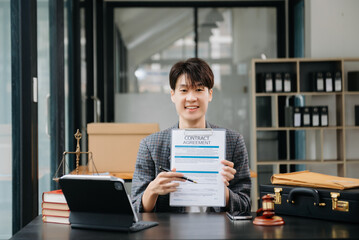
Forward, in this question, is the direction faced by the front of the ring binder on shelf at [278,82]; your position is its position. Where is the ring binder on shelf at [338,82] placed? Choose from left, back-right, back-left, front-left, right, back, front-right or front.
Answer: left

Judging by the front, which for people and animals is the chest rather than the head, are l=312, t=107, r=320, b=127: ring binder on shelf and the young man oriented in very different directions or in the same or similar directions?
same or similar directions

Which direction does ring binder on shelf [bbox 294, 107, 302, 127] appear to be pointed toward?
toward the camera

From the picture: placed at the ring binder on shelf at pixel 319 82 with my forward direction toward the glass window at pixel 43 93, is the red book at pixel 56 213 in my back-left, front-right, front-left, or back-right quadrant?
front-left

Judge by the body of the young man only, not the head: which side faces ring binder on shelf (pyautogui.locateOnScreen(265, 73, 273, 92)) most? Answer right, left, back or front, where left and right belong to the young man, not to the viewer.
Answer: back

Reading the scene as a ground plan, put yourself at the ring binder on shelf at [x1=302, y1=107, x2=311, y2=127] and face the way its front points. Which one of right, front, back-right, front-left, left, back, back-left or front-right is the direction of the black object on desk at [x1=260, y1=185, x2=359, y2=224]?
front

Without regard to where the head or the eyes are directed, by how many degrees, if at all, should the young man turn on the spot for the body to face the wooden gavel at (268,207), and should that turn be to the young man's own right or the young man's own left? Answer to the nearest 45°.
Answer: approximately 45° to the young man's own left

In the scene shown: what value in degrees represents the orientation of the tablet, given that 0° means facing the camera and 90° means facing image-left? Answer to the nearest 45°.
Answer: approximately 225°

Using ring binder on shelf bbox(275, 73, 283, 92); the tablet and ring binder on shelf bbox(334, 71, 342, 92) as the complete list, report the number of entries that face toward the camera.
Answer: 2

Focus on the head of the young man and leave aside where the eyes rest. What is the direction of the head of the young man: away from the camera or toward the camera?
toward the camera

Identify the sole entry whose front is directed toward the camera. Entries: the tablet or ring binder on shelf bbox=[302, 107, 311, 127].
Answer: the ring binder on shelf

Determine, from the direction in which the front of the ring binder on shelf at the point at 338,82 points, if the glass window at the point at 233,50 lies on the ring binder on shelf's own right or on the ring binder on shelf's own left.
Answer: on the ring binder on shelf's own right

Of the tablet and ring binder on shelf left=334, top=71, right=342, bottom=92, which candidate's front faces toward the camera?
the ring binder on shelf

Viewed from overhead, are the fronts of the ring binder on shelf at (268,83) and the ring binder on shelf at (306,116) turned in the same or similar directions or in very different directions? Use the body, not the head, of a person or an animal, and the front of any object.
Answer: same or similar directions

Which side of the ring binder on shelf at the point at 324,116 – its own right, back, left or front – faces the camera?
front

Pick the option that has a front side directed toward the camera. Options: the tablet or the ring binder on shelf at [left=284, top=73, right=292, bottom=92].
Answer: the ring binder on shelf

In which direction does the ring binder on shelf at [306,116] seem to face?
toward the camera
